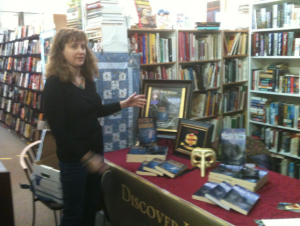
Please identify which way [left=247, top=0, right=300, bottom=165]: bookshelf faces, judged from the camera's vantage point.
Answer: facing the viewer and to the left of the viewer

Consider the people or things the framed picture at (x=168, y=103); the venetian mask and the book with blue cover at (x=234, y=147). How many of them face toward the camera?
3

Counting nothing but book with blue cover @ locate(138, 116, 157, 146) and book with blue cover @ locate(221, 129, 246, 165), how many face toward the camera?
2

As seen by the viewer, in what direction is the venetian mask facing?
toward the camera

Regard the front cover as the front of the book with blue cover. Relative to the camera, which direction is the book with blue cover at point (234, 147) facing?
toward the camera

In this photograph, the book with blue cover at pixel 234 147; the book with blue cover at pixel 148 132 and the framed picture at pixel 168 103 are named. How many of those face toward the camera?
3

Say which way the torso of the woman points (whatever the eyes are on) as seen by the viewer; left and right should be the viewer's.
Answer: facing the viewer and to the right of the viewer

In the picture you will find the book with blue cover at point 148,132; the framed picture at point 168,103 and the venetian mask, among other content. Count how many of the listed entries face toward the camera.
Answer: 3

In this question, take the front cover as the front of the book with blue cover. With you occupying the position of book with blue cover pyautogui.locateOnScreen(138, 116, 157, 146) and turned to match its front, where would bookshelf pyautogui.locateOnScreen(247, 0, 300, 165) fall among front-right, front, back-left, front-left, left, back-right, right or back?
back-left

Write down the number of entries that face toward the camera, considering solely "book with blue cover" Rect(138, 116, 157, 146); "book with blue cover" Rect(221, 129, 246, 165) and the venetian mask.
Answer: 3
